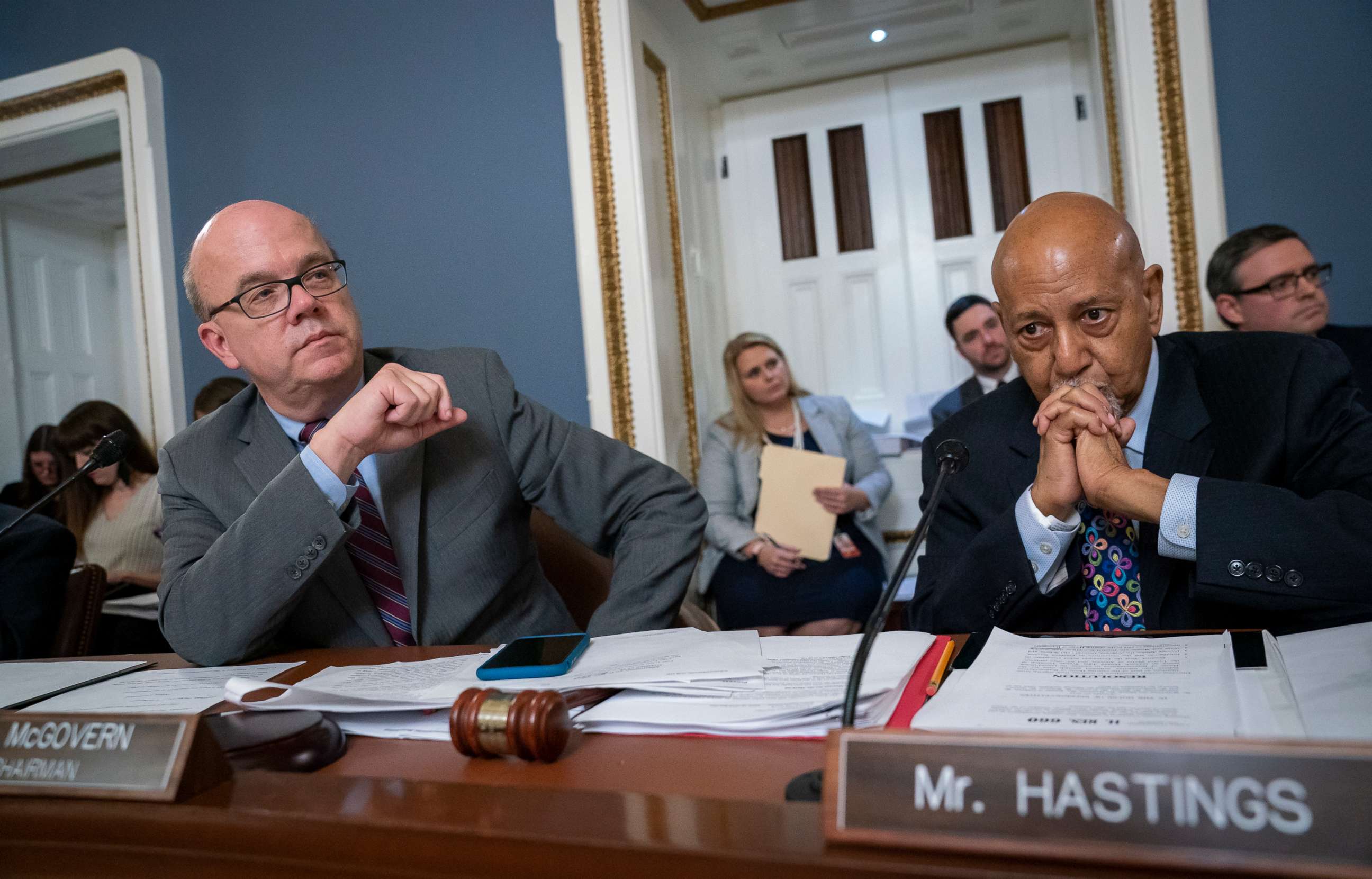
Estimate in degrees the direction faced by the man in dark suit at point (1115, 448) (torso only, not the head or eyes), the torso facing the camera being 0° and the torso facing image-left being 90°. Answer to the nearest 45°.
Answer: approximately 45°

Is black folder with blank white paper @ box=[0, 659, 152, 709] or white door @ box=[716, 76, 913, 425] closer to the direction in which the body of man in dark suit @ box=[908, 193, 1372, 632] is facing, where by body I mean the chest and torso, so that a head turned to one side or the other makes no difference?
the black folder with blank white paper

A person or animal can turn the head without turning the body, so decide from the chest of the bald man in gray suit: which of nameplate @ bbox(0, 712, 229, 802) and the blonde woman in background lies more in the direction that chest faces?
the nameplate

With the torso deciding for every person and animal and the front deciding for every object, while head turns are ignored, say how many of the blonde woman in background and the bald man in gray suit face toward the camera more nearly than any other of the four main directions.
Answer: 2

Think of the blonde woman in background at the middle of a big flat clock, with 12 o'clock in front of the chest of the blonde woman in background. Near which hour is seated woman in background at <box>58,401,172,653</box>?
The seated woman in background is roughly at 3 o'clock from the blonde woman in background.

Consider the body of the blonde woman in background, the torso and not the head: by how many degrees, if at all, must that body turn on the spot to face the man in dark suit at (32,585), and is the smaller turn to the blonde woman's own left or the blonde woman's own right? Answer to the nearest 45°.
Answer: approximately 45° to the blonde woman's own right

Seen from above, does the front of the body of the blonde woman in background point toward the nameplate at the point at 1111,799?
yes
